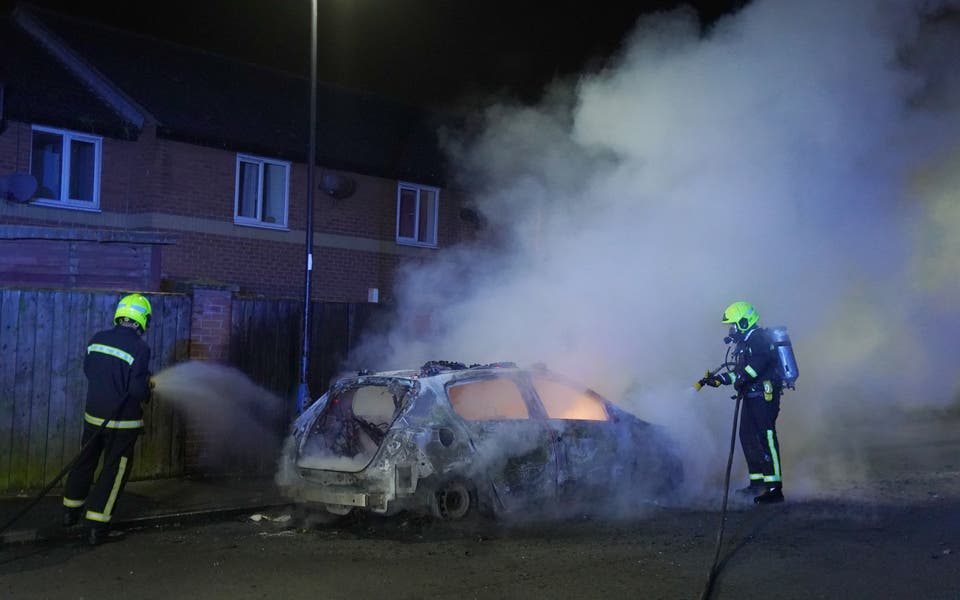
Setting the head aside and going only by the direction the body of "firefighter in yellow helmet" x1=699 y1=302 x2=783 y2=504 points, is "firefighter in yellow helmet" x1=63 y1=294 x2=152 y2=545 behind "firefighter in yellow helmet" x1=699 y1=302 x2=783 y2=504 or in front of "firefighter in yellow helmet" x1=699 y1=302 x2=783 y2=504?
in front

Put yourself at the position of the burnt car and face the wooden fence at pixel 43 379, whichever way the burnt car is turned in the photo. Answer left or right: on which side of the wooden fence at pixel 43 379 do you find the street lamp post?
right

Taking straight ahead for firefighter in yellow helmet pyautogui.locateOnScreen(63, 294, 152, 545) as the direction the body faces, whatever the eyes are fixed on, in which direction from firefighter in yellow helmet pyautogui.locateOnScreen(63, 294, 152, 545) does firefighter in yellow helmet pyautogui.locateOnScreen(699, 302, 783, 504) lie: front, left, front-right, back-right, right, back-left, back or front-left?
front-right

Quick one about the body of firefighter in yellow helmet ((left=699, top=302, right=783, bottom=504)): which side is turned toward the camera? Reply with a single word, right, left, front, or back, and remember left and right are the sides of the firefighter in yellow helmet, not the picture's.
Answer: left

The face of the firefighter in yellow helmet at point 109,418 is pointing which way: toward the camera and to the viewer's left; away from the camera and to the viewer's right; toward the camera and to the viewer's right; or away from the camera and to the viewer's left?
away from the camera and to the viewer's right

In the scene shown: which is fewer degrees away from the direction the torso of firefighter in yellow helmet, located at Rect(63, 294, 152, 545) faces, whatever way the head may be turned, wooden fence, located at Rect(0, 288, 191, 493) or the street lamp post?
the street lamp post

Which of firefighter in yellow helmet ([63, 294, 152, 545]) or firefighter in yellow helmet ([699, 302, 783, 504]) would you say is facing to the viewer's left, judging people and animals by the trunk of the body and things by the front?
firefighter in yellow helmet ([699, 302, 783, 504])

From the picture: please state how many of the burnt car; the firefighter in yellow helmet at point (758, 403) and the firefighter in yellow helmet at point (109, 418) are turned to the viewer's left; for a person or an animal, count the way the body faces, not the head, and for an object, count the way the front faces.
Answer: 1

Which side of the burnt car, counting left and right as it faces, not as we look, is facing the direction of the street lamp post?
left

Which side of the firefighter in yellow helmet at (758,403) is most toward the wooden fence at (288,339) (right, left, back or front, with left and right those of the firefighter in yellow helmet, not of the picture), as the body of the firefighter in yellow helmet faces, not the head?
front

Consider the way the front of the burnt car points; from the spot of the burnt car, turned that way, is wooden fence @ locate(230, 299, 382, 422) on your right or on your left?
on your left

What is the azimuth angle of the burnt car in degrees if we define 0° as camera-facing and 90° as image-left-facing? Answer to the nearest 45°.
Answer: approximately 225°

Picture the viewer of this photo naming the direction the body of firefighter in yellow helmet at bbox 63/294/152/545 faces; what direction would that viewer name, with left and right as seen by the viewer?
facing away from the viewer and to the right of the viewer

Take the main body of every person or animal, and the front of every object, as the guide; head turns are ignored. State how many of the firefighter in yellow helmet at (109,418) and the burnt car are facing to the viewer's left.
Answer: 0
